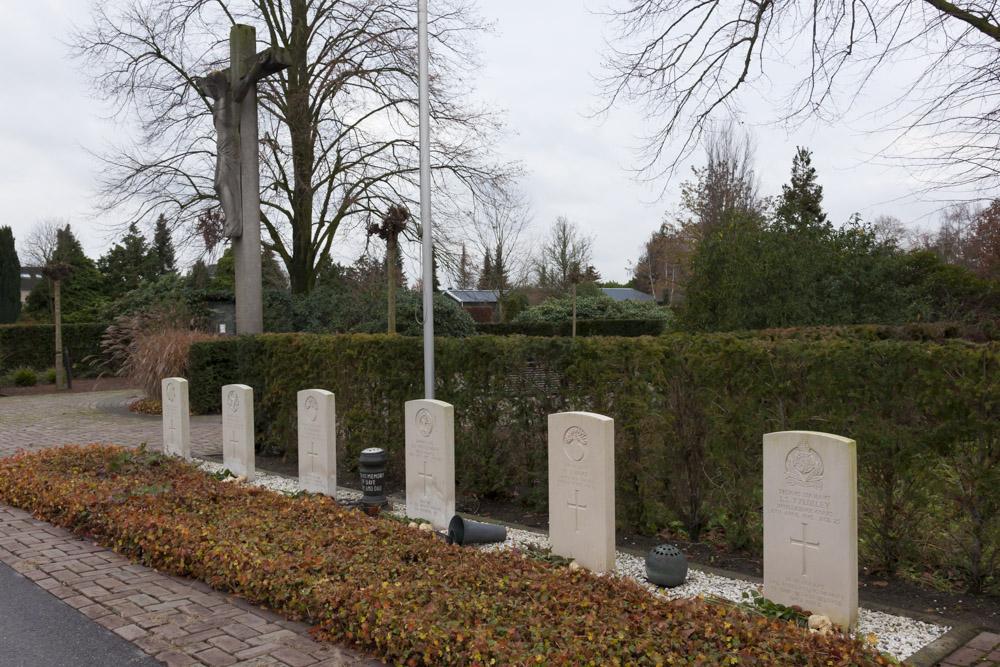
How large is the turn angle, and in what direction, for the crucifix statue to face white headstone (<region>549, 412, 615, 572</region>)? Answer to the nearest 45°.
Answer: approximately 45° to its left

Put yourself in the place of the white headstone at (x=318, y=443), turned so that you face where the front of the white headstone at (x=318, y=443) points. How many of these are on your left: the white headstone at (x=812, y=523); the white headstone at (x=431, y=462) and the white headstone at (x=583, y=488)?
3

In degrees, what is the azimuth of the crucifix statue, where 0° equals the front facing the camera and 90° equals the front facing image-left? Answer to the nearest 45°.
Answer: approximately 45°

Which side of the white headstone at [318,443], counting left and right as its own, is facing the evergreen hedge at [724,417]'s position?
left

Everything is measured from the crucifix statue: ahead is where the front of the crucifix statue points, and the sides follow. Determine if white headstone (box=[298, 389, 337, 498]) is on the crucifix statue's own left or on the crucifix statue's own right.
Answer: on the crucifix statue's own left

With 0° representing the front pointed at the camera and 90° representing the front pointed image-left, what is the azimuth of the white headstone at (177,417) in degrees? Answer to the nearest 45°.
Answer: approximately 45°

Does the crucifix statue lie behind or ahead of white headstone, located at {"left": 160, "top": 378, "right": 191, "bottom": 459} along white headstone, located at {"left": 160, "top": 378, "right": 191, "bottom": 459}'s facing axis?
behind

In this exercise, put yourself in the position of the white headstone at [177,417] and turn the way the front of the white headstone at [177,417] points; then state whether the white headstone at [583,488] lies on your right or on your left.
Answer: on your left

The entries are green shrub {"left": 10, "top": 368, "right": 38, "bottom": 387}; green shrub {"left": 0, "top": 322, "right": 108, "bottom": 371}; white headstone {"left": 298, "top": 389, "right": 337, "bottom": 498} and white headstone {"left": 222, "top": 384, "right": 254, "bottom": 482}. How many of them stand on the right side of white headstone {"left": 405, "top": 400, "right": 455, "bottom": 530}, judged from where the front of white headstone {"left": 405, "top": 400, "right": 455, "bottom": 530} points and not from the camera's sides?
4

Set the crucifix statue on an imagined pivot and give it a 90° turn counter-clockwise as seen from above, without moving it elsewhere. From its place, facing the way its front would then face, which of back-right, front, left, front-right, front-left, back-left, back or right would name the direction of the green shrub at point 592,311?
left

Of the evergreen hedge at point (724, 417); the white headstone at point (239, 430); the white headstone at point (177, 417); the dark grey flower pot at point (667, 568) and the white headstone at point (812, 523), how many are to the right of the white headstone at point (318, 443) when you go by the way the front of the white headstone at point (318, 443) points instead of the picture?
2
